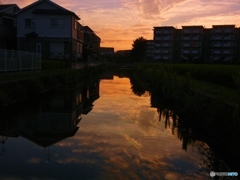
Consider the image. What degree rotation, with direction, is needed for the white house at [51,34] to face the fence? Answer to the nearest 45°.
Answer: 0° — it already faces it

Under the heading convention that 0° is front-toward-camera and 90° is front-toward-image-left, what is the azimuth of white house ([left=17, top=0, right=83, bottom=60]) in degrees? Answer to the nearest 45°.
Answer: approximately 0°
